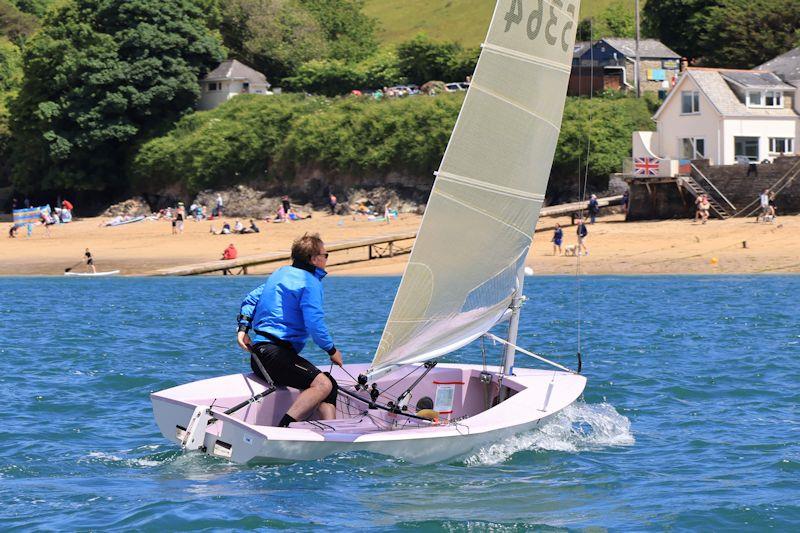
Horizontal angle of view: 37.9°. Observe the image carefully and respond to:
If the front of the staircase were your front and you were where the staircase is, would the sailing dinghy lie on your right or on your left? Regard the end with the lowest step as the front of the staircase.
on your right

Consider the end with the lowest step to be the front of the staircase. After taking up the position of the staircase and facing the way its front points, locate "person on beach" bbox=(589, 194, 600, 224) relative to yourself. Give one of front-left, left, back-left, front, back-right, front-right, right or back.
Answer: back-right

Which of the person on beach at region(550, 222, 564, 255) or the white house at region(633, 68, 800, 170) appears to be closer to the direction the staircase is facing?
the person on beach

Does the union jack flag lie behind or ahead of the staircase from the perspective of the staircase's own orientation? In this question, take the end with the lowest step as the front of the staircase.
behind

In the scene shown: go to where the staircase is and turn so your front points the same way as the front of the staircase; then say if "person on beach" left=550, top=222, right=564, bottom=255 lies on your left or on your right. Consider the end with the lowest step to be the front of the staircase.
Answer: on your right

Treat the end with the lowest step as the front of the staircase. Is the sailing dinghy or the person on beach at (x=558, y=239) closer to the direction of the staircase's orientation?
the sailing dinghy

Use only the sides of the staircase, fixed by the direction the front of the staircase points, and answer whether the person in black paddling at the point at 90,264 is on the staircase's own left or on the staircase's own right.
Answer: on the staircase's own right

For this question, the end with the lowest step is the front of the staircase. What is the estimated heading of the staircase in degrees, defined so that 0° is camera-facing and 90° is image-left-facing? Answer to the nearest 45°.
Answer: approximately 315°
